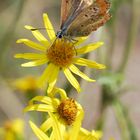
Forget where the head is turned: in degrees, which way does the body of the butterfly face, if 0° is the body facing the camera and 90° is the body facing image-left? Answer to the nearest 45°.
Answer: approximately 45°
